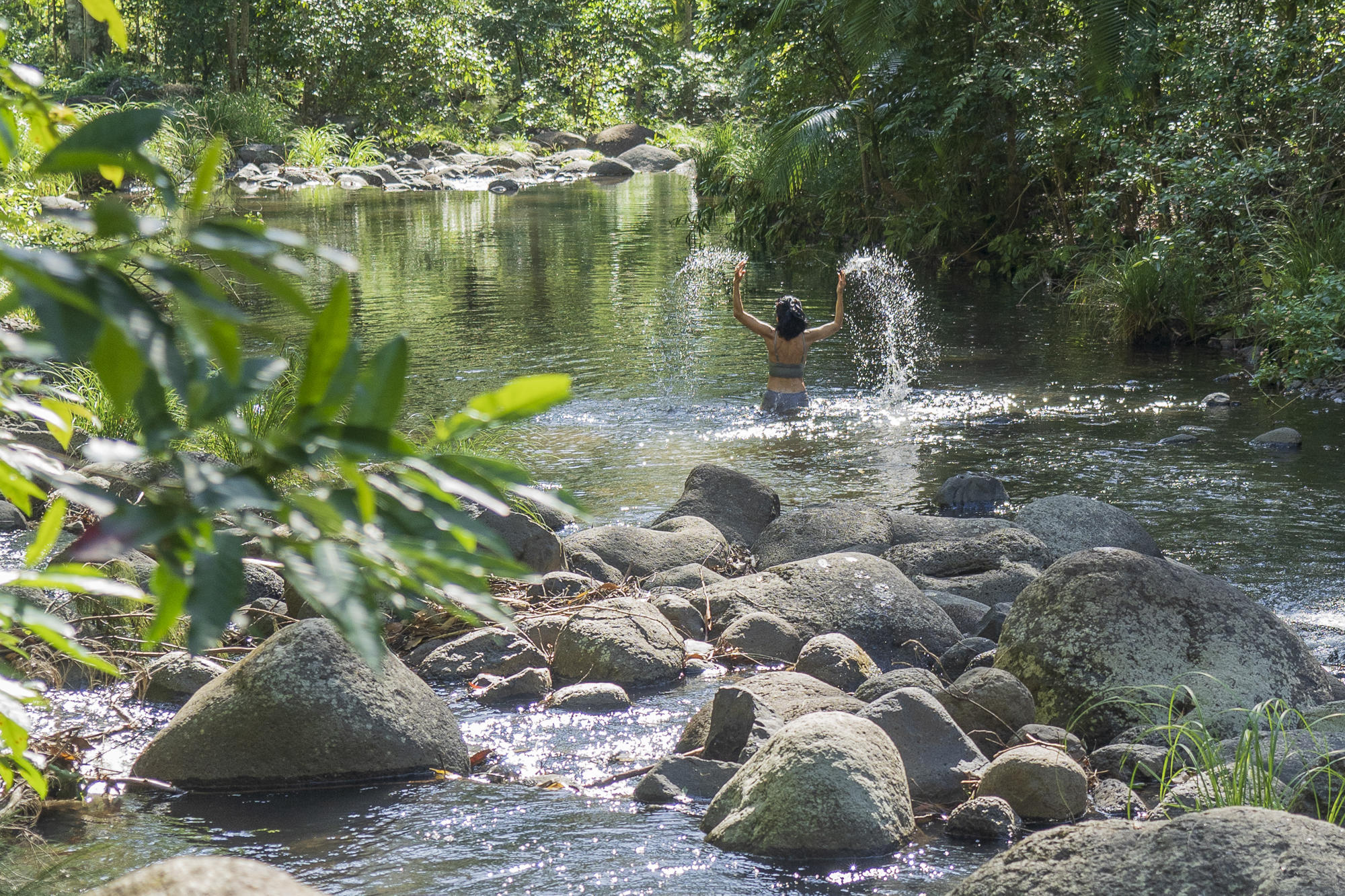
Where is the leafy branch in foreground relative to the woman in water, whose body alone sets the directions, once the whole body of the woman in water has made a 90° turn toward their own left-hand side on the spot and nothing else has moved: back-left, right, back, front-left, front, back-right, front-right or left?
left

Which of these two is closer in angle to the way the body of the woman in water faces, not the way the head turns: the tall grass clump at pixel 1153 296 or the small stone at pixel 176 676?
the tall grass clump

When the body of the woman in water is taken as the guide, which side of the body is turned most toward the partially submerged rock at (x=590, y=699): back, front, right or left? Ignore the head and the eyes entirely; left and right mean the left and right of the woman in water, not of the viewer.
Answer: back

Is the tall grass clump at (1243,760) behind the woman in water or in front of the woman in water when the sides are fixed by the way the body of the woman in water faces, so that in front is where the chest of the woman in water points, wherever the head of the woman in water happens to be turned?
behind

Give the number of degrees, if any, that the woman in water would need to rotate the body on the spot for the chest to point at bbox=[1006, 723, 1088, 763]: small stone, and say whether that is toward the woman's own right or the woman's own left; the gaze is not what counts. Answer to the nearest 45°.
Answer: approximately 180°

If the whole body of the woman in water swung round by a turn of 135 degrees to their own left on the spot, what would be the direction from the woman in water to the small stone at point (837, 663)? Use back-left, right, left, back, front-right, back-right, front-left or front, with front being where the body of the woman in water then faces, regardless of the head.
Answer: front-left

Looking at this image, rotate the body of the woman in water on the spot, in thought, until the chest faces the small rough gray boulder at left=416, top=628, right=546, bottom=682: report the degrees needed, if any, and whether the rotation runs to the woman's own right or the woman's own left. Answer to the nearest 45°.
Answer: approximately 180°

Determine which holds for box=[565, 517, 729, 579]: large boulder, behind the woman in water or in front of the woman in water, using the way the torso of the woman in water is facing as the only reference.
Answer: behind

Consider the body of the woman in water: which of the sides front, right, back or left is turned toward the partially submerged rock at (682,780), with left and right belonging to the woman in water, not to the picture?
back

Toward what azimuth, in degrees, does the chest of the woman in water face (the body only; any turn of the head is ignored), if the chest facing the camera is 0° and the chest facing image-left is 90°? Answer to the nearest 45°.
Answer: approximately 180°

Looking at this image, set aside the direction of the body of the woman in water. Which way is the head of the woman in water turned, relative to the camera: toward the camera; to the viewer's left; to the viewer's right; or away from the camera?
away from the camera

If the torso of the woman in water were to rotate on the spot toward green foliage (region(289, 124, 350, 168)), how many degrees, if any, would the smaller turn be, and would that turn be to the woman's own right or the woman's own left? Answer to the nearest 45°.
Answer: approximately 45° to the woman's own left

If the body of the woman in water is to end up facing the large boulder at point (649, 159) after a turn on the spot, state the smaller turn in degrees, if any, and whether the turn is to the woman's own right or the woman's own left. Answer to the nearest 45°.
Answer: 0° — they already face it

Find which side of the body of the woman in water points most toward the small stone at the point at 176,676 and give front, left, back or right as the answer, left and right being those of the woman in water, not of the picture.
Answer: back

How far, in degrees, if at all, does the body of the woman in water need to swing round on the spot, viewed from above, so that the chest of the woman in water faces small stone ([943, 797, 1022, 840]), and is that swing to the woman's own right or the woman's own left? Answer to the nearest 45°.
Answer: approximately 180°
